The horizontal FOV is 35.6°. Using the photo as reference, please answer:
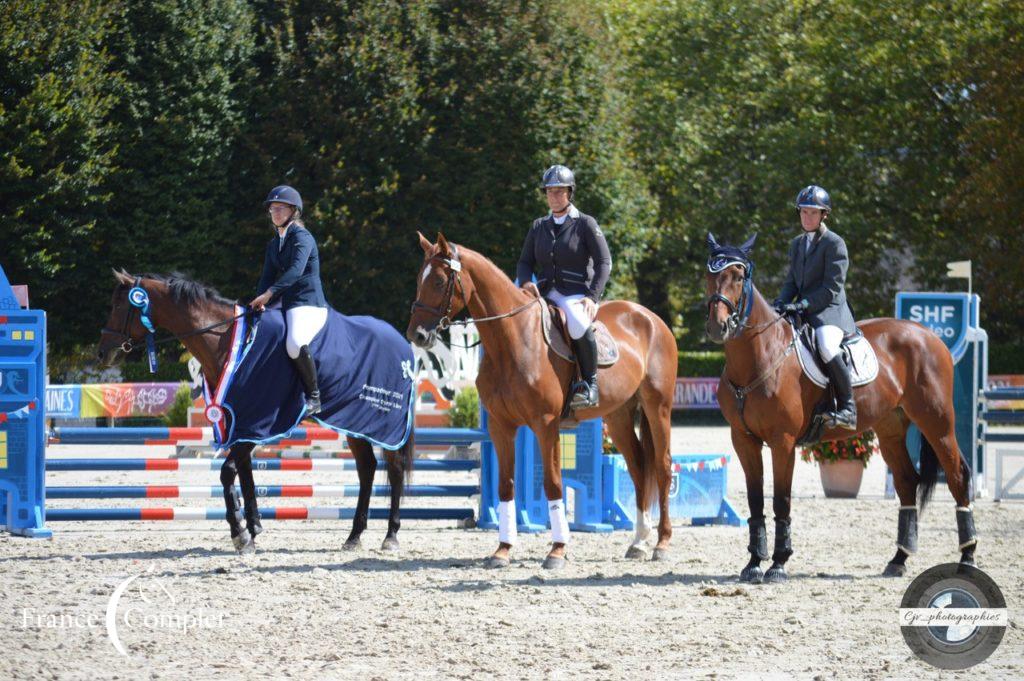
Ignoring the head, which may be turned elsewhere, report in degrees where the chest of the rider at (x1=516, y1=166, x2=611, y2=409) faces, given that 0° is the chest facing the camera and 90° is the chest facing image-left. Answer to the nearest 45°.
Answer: approximately 45°

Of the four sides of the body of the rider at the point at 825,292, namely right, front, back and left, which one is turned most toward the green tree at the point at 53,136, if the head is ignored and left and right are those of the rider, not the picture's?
right

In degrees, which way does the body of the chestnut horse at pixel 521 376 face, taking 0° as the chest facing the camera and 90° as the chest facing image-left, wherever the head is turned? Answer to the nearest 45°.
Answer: approximately 45°

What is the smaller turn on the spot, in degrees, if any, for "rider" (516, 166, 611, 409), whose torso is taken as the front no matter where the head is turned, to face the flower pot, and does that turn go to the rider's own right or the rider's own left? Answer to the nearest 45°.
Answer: approximately 180°

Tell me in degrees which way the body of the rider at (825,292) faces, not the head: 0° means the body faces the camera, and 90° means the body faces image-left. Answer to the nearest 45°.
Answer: approximately 45°

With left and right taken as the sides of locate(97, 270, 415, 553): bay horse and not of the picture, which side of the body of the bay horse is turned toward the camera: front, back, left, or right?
left

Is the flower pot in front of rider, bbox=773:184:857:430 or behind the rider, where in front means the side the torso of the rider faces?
behind

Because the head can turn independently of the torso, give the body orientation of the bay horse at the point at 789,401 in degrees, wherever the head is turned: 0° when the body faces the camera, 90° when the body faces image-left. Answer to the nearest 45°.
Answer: approximately 45°

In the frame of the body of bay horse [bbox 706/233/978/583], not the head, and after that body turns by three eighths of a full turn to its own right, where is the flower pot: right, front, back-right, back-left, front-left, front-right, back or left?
front

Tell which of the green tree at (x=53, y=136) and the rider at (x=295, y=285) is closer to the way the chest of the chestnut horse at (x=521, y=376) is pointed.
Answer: the rider

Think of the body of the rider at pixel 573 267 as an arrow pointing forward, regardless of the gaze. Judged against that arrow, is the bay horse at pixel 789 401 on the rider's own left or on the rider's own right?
on the rider's own left
